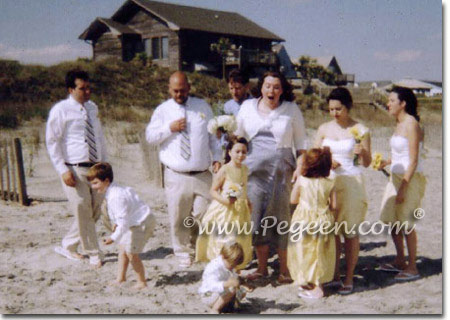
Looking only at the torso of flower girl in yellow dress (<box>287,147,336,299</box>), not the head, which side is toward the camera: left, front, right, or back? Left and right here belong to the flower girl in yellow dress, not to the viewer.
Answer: back

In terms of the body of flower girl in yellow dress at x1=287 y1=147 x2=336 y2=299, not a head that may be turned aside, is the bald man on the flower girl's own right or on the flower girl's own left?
on the flower girl's own left

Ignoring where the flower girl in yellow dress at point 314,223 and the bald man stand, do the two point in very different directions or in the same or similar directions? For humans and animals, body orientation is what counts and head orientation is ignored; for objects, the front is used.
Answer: very different directions

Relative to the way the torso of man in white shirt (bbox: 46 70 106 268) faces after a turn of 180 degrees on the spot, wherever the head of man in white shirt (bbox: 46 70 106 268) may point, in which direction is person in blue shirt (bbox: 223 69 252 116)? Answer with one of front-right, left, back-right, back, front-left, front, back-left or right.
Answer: back-right

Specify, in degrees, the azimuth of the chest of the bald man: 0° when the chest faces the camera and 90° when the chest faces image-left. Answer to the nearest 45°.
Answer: approximately 0°

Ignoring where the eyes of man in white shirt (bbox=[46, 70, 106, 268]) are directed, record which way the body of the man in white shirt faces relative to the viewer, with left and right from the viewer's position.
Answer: facing the viewer and to the right of the viewer

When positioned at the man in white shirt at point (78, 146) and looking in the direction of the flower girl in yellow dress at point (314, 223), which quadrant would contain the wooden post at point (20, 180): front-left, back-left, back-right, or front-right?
back-left

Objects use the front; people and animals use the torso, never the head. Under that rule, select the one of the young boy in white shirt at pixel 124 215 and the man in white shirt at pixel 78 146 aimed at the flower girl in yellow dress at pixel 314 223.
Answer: the man in white shirt

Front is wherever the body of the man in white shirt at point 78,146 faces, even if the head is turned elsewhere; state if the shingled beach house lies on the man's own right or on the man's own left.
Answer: on the man's own left

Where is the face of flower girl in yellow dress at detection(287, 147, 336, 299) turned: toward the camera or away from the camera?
away from the camera
